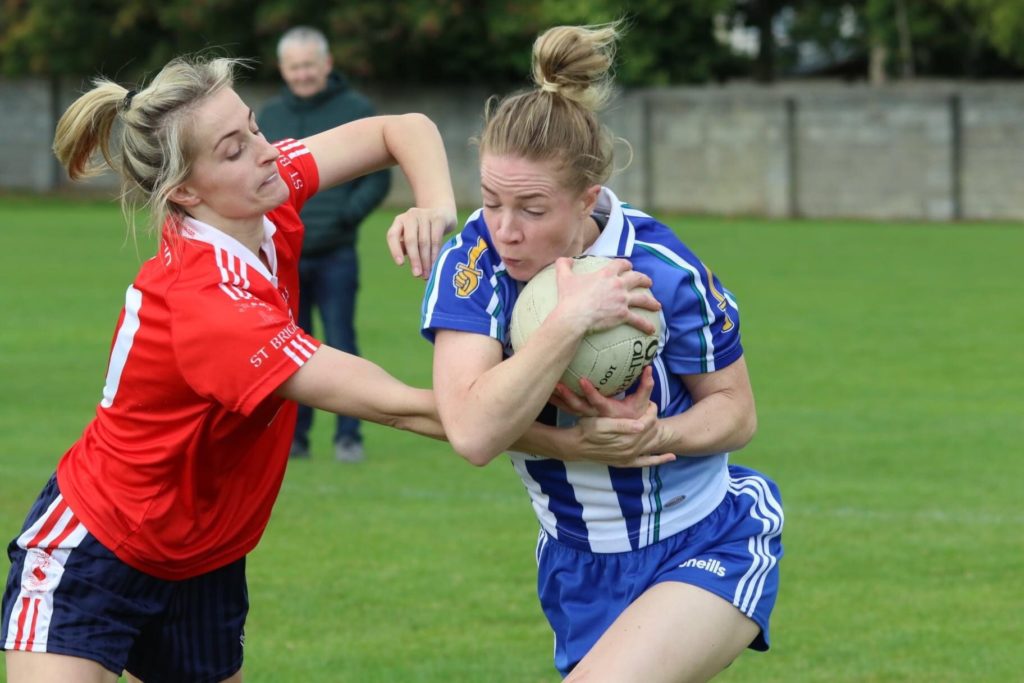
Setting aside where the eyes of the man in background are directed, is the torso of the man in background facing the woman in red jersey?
yes

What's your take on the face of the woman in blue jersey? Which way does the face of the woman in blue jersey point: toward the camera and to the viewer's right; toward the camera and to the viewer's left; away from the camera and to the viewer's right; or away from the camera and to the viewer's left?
toward the camera and to the viewer's left

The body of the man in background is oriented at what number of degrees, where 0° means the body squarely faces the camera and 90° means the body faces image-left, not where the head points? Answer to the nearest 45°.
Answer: approximately 0°

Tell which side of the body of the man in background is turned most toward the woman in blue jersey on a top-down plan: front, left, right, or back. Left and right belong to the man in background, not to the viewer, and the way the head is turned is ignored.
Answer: front
